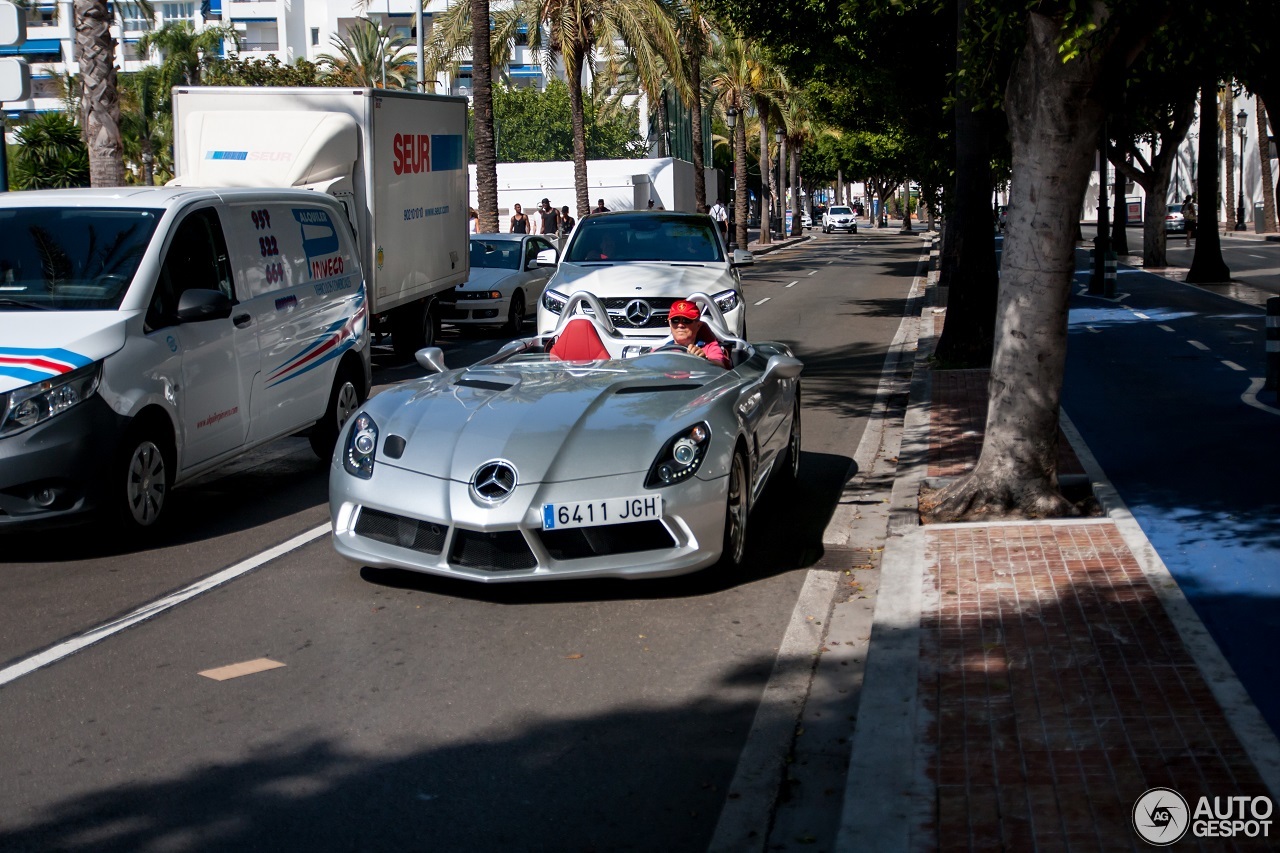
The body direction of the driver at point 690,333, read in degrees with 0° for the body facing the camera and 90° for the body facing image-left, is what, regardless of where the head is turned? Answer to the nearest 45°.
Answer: approximately 45°

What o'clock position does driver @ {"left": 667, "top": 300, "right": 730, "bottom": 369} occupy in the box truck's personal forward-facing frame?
The driver is roughly at 10 o'clock from the box truck.

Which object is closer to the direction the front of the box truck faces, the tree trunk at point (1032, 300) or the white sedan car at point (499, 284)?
the tree trunk

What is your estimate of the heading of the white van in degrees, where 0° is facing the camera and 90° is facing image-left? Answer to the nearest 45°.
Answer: approximately 45°

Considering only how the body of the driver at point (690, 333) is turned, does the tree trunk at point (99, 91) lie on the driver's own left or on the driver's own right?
on the driver's own right

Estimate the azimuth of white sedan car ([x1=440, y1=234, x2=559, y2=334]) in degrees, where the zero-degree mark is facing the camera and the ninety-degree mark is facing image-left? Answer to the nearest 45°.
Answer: approximately 45°

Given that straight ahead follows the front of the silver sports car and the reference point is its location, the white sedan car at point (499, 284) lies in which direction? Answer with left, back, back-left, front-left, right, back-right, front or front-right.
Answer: back-right

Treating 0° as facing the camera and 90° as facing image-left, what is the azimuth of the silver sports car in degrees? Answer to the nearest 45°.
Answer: approximately 45°
